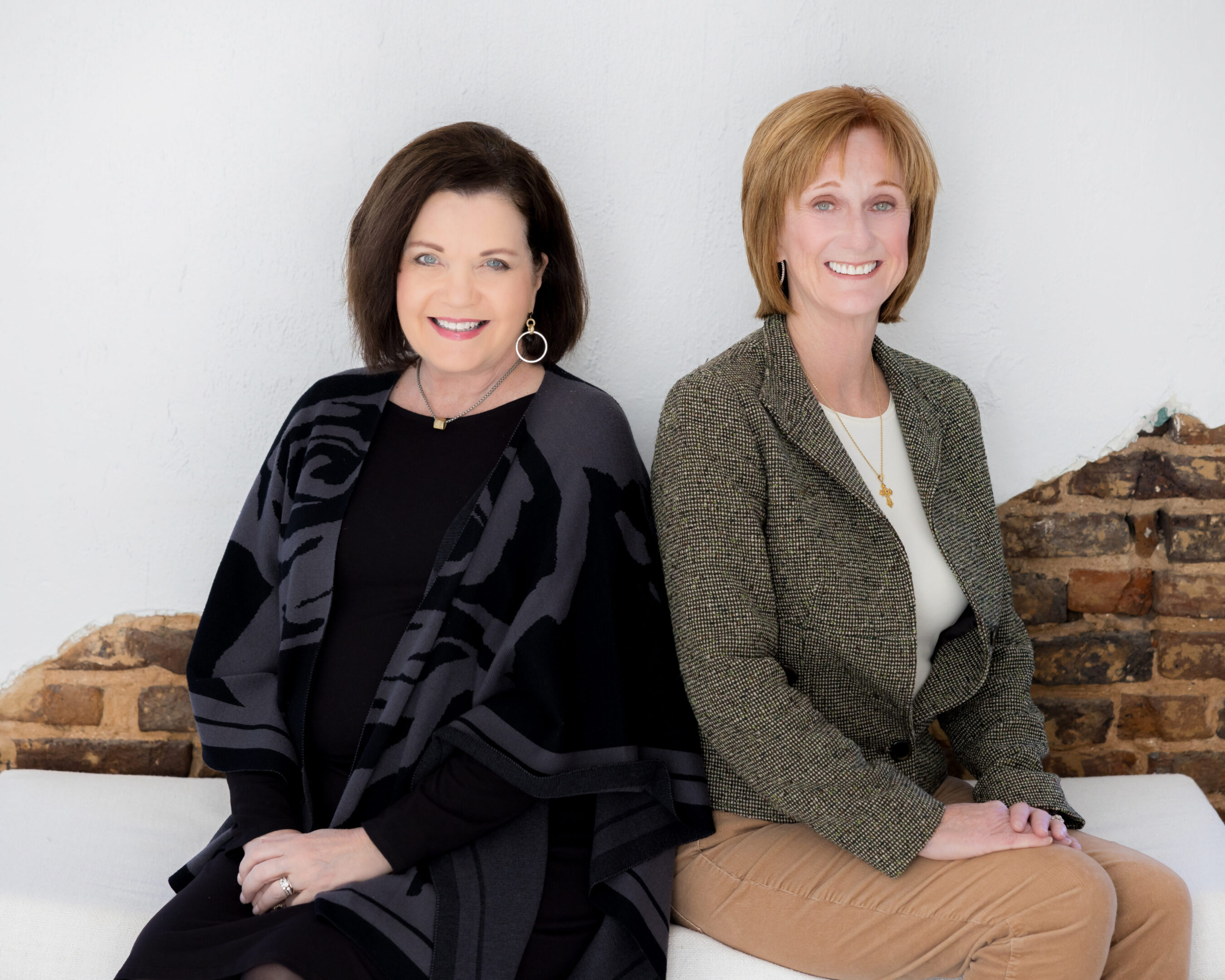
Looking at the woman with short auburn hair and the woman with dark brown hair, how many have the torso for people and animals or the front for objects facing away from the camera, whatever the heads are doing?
0

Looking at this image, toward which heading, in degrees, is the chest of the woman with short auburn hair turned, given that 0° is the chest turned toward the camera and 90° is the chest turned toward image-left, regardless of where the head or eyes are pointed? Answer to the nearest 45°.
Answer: approximately 315°
